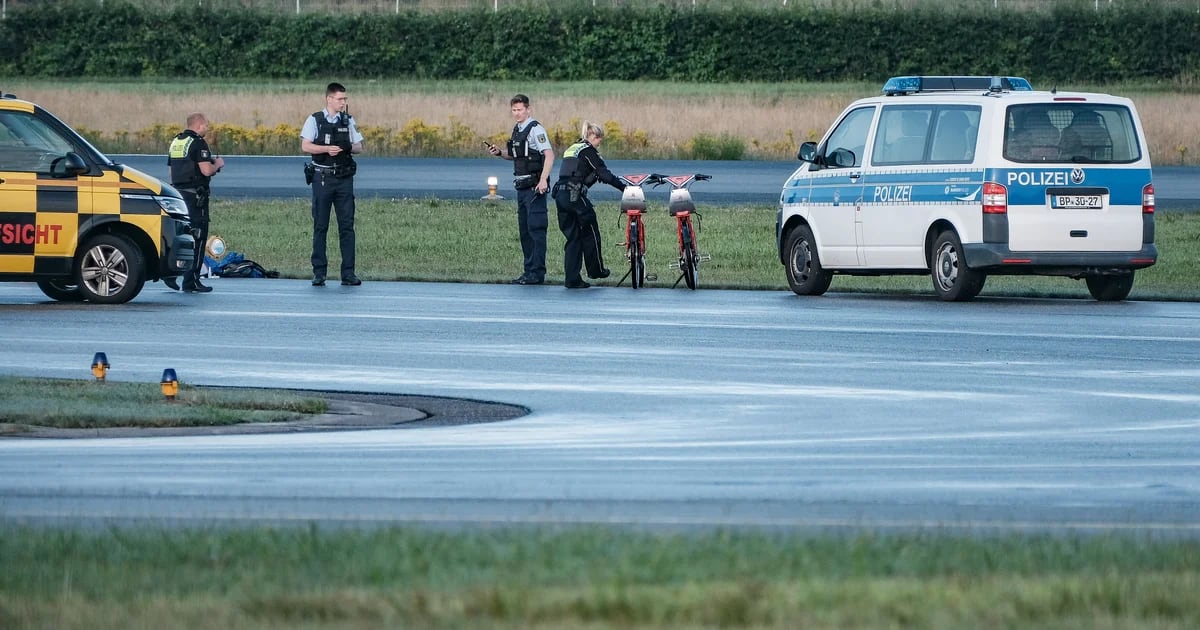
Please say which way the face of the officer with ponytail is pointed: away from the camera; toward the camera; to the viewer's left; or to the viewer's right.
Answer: to the viewer's right

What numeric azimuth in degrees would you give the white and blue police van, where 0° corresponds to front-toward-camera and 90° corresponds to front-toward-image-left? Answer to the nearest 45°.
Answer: approximately 135°

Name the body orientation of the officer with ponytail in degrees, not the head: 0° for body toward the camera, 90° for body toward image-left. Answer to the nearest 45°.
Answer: approximately 270°

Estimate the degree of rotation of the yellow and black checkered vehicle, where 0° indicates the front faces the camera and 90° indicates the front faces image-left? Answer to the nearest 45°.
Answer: approximately 270°

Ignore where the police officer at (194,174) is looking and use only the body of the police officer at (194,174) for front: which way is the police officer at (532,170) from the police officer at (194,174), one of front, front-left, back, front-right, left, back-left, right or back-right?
front-right

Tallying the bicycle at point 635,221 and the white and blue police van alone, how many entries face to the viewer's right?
0

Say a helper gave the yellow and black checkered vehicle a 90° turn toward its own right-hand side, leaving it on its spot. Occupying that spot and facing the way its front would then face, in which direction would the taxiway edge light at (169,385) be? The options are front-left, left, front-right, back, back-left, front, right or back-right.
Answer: front

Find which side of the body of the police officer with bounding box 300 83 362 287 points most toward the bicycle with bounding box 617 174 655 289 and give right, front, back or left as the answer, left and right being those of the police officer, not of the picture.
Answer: left

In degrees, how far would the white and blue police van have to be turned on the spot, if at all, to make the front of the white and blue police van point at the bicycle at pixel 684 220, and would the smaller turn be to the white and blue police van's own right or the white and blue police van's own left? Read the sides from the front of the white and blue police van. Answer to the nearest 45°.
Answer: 0° — it already faces it

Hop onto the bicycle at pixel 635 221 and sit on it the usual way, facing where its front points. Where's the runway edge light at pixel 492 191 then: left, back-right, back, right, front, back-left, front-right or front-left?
back

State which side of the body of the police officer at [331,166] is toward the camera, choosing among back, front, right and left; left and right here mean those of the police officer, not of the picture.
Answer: front

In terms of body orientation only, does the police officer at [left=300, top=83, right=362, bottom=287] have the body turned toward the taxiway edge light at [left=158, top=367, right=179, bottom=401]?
yes

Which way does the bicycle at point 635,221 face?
toward the camera

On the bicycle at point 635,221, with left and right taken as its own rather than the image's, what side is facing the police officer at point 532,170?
right

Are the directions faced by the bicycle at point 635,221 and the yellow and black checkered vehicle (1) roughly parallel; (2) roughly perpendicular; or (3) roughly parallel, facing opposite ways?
roughly perpendicular

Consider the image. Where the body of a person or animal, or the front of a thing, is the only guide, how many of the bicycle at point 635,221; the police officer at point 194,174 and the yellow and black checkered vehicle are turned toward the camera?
1

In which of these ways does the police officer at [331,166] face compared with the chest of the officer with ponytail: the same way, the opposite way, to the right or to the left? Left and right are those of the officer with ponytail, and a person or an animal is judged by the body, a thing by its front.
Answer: to the right

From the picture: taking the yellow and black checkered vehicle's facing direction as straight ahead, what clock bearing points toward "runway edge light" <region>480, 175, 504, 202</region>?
The runway edge light is roughly at 10 o'clock from the yellow and black checkered vehicle.
